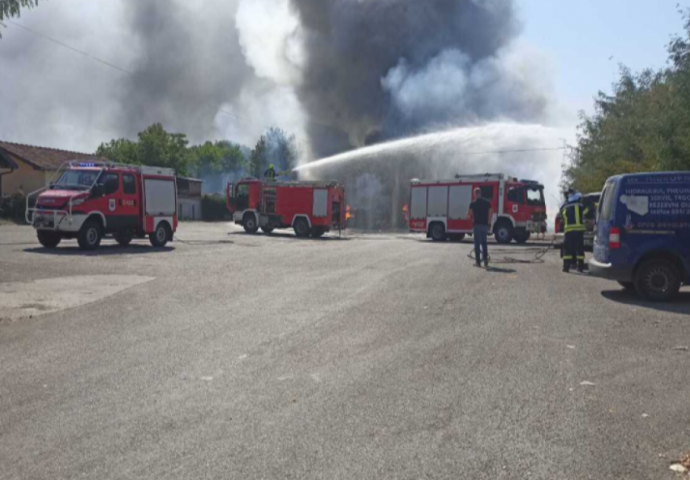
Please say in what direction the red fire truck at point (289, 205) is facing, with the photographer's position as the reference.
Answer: facing away from the viewer and to the left of the viewer

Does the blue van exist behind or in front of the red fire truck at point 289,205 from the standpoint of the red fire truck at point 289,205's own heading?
behind

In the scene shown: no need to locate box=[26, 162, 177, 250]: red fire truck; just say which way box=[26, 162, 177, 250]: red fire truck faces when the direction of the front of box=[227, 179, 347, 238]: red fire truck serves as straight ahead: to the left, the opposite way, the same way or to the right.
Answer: to the left

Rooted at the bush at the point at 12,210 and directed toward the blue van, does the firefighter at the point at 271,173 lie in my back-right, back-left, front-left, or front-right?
front-left

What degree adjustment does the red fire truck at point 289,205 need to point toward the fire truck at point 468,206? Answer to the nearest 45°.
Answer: approximately 180°

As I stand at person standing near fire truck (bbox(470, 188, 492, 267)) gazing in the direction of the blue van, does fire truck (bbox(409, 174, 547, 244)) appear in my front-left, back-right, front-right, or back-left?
back-left

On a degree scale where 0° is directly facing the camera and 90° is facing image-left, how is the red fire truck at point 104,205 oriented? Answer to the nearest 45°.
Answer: approximately 45°
